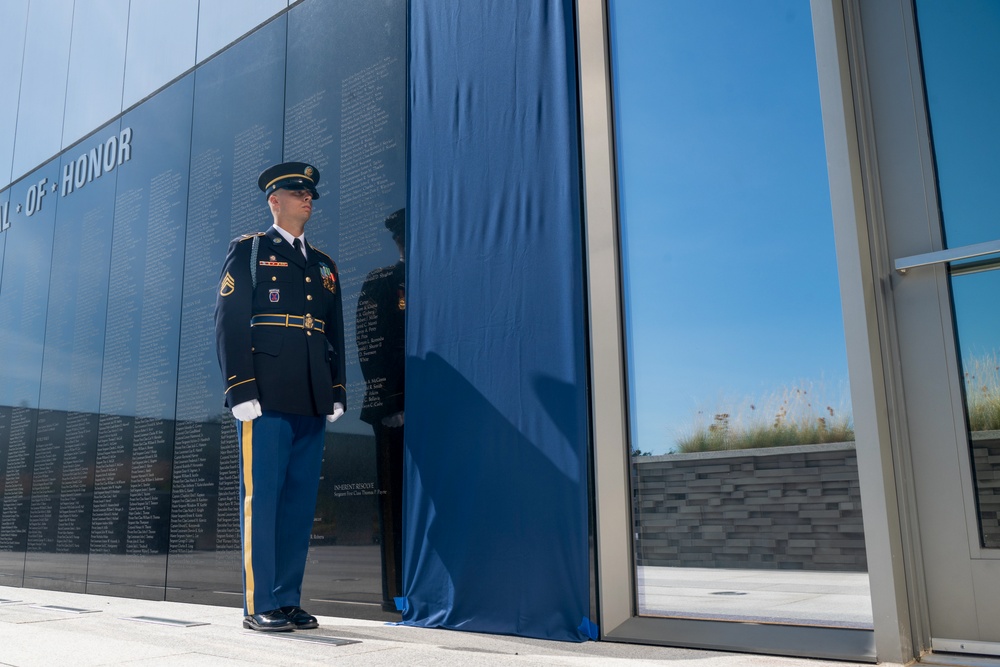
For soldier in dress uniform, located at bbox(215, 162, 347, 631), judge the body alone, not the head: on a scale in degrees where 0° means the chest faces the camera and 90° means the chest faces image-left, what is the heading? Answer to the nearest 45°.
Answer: approximately 315°

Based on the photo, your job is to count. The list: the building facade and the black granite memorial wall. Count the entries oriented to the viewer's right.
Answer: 0

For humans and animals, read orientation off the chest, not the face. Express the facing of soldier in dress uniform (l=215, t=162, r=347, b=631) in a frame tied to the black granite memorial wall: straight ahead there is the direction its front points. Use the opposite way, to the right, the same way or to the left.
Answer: to the left

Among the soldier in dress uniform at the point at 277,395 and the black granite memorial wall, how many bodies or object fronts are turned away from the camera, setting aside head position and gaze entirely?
0

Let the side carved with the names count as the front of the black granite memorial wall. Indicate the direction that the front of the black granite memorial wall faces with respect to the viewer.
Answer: facing the viewer and to the left of the viewer

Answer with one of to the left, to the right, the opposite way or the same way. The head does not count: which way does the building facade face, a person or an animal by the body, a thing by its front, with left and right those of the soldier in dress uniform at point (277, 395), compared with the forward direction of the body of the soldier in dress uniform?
to the right

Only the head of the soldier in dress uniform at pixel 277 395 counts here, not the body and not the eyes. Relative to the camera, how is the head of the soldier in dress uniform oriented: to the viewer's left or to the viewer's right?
to the viewer's right

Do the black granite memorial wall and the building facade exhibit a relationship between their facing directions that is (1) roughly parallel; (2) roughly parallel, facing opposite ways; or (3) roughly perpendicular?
roughly parallel
